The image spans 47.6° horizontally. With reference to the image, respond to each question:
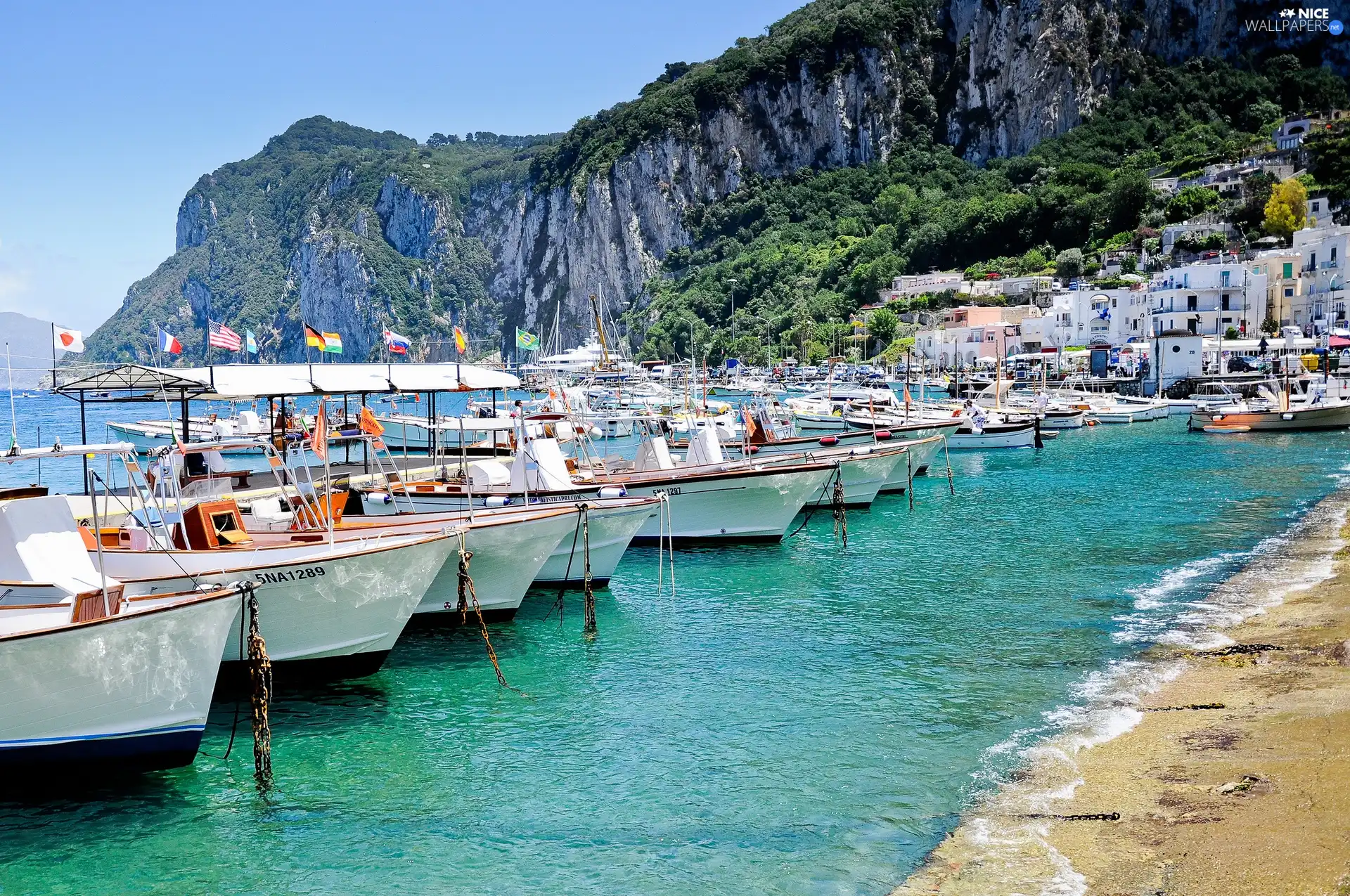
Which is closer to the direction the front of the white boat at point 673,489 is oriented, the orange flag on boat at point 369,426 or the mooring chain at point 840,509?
the mooring chain

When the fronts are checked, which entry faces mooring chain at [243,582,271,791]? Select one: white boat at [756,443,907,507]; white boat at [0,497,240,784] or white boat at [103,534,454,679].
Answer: white boat at [0,497,240,784]

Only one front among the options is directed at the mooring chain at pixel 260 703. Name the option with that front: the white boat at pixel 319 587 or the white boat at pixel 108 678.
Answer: the white boat at pixel 108 678

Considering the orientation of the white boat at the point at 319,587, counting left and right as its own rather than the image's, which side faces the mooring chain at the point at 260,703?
right

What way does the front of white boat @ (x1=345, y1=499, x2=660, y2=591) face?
to the viewer's right

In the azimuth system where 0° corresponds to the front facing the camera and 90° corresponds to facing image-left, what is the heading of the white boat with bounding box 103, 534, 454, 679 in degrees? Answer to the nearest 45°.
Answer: approximately 270°

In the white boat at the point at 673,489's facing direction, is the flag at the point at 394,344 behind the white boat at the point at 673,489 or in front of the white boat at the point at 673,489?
behind

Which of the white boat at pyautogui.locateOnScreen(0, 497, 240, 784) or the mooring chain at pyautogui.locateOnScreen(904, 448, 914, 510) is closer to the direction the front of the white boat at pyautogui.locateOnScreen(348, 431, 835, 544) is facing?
the mooring chain

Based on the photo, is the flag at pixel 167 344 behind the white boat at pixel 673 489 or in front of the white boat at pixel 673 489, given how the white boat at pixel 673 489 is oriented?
behind

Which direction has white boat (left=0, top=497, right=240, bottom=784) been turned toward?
to the viewer's right

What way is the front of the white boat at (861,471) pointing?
to the viewer's right

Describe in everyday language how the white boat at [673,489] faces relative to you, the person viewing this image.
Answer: facing to the right of the viewer
